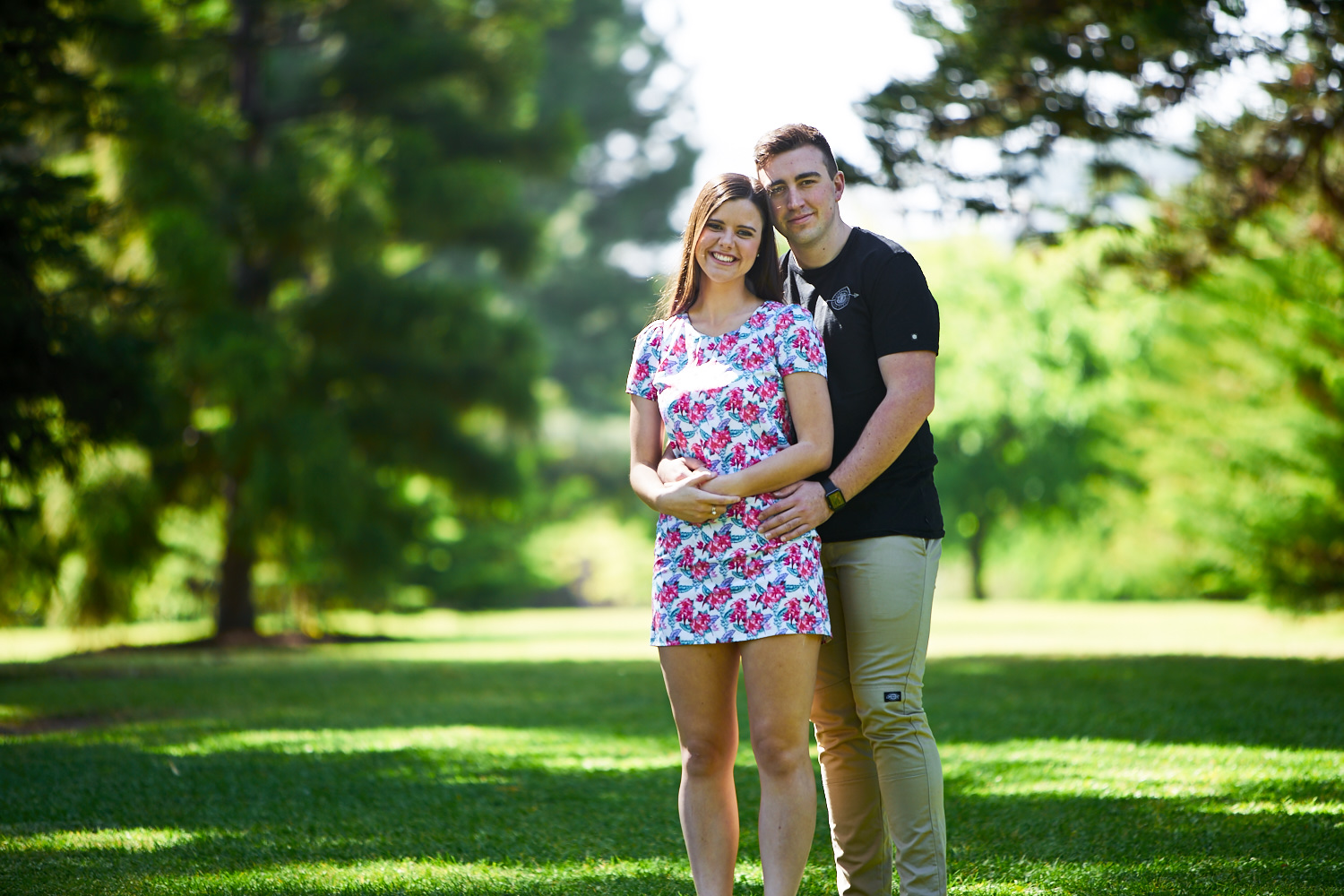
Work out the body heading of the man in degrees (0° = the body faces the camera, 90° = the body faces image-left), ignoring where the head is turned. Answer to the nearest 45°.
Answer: approximately 45°

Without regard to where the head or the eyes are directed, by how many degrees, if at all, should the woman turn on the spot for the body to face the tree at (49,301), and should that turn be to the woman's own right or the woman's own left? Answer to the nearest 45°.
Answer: approximately 135° to the woman's own right

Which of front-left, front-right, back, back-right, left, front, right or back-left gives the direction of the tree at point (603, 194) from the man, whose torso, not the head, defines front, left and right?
back-right

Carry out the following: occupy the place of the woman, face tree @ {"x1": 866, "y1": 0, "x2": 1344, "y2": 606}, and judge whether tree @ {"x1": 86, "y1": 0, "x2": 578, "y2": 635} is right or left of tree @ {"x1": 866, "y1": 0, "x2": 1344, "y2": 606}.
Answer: left

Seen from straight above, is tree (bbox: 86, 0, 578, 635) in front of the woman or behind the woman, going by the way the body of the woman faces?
behind

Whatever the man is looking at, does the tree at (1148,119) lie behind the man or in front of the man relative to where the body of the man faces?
behind
